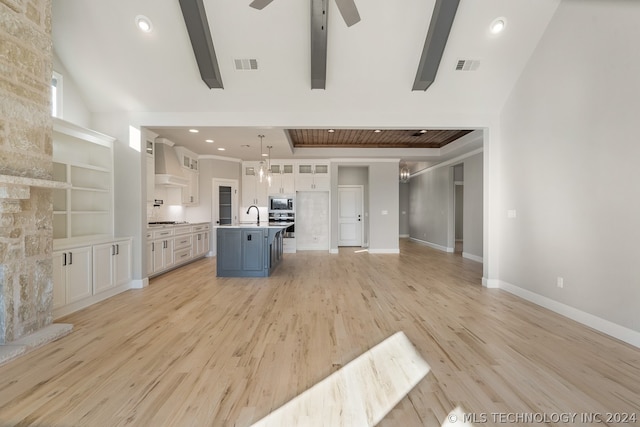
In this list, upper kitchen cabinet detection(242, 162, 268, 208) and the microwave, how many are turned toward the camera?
2

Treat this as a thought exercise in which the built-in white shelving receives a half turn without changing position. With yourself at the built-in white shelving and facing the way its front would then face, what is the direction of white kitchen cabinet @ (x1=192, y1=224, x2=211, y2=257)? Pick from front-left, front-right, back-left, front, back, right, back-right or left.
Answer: right

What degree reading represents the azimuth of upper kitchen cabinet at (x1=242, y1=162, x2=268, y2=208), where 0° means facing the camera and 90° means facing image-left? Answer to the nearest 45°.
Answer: approximately 0°

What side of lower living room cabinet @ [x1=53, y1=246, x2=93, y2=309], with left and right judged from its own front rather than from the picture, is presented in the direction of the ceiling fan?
front

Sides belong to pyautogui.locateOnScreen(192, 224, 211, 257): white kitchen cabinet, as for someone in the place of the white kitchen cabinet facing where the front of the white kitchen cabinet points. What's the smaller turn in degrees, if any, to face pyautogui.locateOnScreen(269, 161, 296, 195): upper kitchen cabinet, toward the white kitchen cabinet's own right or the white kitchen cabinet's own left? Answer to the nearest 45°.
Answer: approximately 45° to the white kitchen cabinet's own left

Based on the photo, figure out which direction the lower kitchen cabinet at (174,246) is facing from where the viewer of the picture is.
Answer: facing the viewer and to the right of the viewer

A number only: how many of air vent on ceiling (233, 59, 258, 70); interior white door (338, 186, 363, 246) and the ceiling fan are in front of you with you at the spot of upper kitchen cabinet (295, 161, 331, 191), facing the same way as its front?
2

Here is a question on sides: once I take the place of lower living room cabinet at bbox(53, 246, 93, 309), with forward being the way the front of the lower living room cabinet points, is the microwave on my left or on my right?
on my left

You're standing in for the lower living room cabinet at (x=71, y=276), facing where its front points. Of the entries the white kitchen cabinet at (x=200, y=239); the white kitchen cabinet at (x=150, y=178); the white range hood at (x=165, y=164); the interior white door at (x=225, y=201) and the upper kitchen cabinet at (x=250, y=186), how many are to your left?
5

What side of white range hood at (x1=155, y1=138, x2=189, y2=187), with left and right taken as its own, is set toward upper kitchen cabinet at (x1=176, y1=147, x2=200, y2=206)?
left

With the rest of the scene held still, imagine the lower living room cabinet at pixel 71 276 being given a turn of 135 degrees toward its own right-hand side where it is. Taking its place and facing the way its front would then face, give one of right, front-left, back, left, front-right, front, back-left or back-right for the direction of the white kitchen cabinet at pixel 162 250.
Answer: back-right
